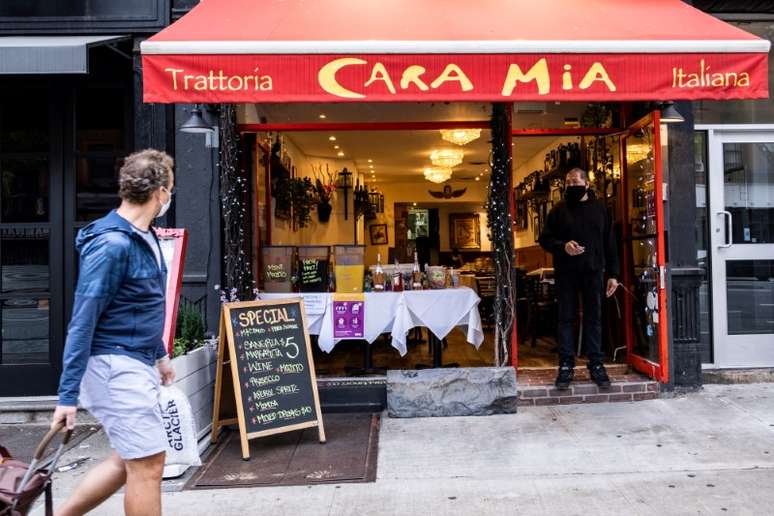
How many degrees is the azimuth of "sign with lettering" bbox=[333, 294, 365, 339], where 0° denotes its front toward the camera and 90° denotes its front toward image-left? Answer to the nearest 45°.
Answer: approximately 0°

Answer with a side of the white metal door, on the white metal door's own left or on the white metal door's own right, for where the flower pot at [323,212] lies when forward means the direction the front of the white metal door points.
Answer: on the white metal door's own right

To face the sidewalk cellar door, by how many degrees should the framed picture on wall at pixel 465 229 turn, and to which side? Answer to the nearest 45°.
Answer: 0° — it already faces it

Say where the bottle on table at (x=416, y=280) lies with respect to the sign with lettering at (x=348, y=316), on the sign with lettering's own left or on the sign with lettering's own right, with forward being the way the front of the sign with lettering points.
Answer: on the sign with lettering's own left

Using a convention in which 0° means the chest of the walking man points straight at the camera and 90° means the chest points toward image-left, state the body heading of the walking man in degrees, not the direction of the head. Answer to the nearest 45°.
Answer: approximately 270°
